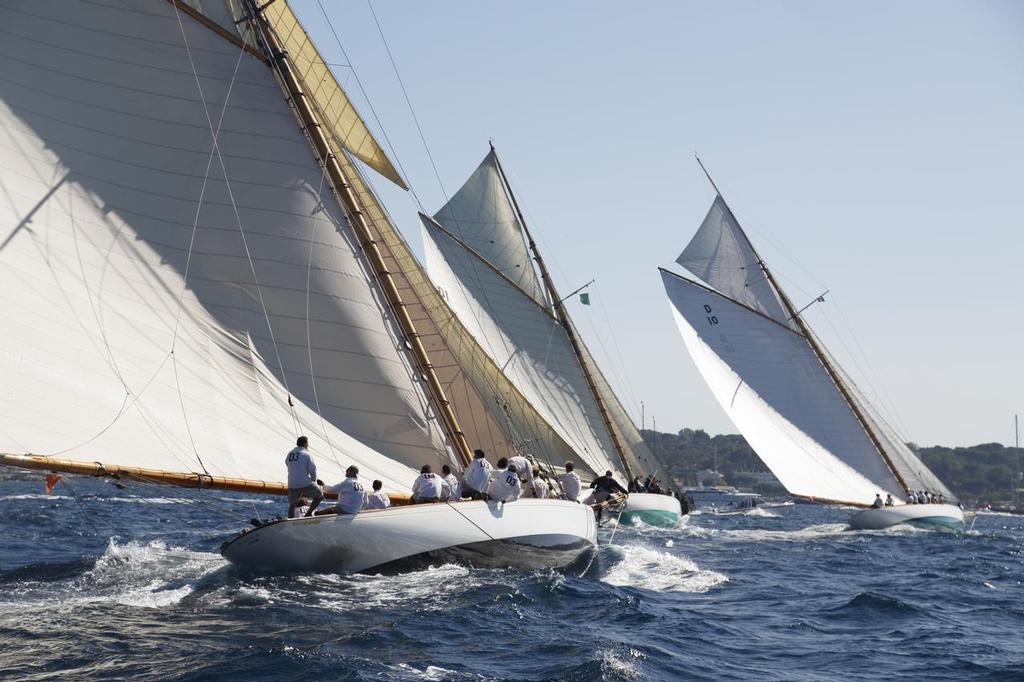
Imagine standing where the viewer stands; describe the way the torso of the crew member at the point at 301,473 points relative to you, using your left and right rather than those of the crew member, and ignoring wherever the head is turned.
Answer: facing away from the viewer and to the right of the viewer

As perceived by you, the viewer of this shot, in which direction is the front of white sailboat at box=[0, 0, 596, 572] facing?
facing away from the viewer and to the right of the viewer

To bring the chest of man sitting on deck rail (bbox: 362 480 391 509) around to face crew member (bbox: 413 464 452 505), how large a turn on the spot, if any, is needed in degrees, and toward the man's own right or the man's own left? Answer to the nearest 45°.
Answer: approximately 45° to the man's own right

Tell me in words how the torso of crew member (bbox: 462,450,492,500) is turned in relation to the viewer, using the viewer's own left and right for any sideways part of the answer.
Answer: facing away from the viewer and to the right of the viewer

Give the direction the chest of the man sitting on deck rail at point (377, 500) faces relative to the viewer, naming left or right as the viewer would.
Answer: facing away from the viewer and to the right of the viewer
